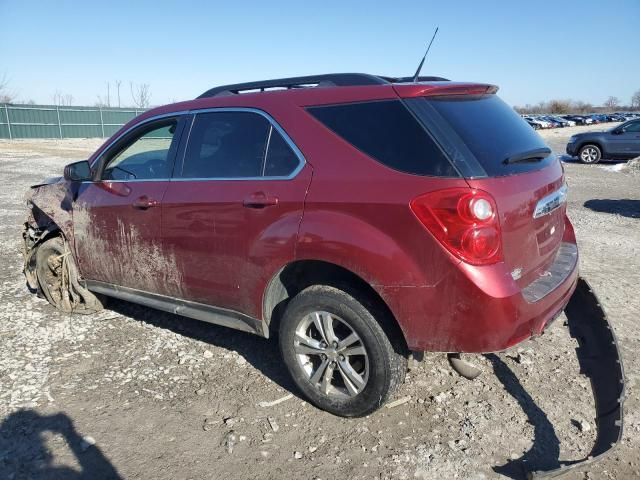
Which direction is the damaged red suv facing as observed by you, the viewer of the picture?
facing away from the viewer and to the left of the viewer

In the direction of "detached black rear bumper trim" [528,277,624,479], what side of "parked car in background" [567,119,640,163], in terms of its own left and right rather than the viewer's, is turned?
left

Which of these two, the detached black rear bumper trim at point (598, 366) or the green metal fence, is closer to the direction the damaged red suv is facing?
the green metal fence

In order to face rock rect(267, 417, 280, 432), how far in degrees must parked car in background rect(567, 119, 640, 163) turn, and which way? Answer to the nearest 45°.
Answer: approximately 90° to its left

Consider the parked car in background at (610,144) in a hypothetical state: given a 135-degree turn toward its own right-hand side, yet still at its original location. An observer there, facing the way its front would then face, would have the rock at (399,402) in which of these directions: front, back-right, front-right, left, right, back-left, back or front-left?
back-right

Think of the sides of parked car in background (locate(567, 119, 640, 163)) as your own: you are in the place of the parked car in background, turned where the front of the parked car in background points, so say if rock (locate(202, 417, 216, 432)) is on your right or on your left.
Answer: on your left

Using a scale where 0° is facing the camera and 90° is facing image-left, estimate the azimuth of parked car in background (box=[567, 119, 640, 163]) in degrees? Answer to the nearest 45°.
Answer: approximately 90°

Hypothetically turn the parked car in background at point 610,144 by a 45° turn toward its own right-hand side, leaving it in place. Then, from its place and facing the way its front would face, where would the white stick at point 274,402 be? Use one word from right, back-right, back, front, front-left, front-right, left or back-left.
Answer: back-left

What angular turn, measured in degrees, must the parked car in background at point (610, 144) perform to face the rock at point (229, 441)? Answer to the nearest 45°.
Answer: approximately 90° to its left

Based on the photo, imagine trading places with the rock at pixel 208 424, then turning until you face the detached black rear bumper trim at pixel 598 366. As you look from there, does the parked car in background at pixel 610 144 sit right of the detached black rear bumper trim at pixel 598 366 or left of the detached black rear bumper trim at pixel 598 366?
left
